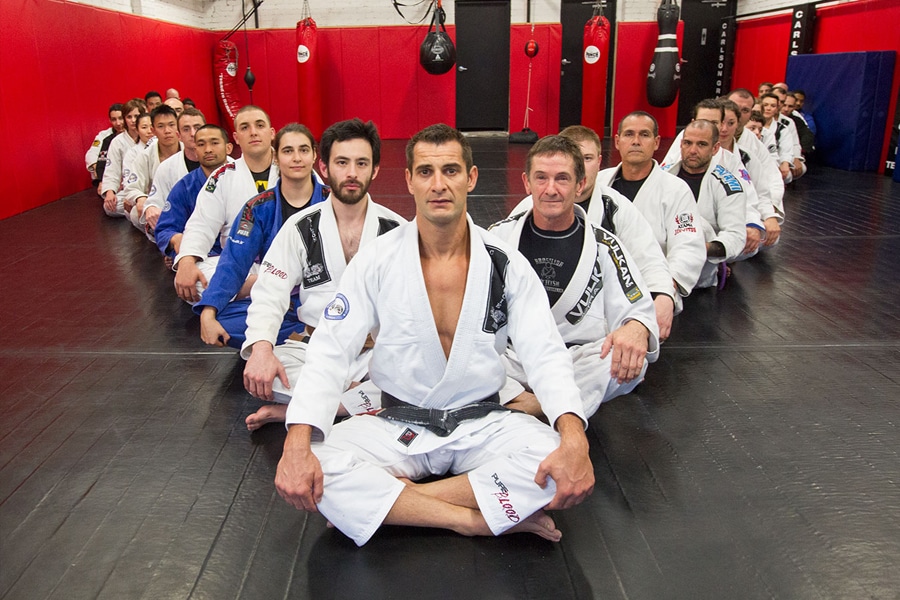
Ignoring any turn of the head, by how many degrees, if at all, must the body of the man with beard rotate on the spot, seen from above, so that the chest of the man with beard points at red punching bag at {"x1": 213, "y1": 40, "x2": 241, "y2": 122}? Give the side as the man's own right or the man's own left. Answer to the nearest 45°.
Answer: approximately 180°

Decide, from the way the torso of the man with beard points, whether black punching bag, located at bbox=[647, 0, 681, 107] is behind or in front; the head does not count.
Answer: behind

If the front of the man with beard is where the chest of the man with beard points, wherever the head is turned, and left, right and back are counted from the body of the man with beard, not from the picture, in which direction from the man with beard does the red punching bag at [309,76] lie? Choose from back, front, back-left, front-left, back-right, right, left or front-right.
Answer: back

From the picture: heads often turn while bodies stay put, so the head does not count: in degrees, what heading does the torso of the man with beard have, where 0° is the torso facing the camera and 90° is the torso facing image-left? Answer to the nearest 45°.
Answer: approximately 0°

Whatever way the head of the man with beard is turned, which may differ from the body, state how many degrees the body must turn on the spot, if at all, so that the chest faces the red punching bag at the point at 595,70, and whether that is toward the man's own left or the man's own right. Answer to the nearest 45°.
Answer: approximately 135° to the man's own left

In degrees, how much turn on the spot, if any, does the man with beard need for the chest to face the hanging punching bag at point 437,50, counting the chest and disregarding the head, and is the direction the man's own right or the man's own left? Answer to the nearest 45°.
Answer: approximately 180°
